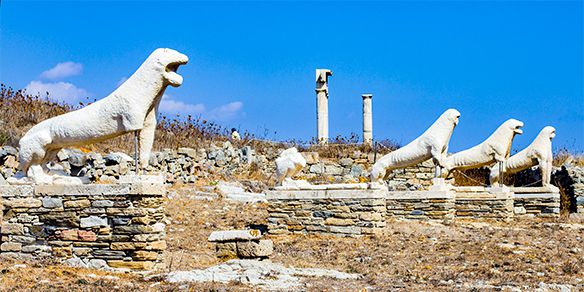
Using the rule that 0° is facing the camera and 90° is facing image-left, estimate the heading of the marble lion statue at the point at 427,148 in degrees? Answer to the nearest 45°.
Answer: approximately 270°

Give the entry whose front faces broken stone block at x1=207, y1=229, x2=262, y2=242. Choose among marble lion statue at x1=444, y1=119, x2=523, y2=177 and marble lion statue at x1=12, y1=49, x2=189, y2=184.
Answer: marble lion statue at x1=12, y1=49, x2=189, y2=184

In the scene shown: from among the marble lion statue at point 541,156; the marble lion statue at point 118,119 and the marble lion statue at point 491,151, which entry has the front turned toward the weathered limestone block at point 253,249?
the marble lion statue at point 118,119

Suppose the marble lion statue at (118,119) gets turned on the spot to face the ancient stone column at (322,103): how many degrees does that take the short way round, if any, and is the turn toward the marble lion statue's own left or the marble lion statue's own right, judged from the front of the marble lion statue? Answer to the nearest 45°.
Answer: approximately 45° to the marble lion statue's own left

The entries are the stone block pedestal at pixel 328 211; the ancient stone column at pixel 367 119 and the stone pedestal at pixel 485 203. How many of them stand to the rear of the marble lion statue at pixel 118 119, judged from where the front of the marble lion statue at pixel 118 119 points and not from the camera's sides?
0

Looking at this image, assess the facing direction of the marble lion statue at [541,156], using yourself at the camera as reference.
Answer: facing to the right of the viewer

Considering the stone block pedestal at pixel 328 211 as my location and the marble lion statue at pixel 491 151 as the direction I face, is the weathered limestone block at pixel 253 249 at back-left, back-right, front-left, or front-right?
back-right

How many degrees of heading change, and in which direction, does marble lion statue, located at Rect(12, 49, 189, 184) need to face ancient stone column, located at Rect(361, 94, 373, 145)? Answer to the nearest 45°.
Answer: approximately 45° to its left

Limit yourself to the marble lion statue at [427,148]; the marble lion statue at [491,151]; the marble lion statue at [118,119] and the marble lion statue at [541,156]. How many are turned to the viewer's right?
4

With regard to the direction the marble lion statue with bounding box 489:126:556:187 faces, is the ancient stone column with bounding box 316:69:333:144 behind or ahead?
behind

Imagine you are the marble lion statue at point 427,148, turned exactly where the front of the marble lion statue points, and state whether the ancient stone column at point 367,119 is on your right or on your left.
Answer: on your left

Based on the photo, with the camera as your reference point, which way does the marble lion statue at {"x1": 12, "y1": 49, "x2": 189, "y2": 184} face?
facing to the right of the viewer

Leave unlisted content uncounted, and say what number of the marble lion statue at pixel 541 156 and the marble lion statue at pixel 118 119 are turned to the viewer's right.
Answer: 2

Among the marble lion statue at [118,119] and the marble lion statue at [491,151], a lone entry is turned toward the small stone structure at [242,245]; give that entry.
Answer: the marble lion statue at [118,119]

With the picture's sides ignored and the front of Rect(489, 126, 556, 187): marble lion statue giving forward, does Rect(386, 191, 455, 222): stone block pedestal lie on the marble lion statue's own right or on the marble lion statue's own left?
on the marble lion statue's own right

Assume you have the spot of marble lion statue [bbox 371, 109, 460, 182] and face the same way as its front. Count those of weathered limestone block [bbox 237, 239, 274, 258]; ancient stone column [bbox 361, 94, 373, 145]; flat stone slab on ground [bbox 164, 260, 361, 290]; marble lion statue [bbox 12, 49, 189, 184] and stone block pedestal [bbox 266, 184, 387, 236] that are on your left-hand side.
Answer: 1

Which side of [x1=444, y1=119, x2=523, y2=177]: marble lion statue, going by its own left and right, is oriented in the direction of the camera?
right
